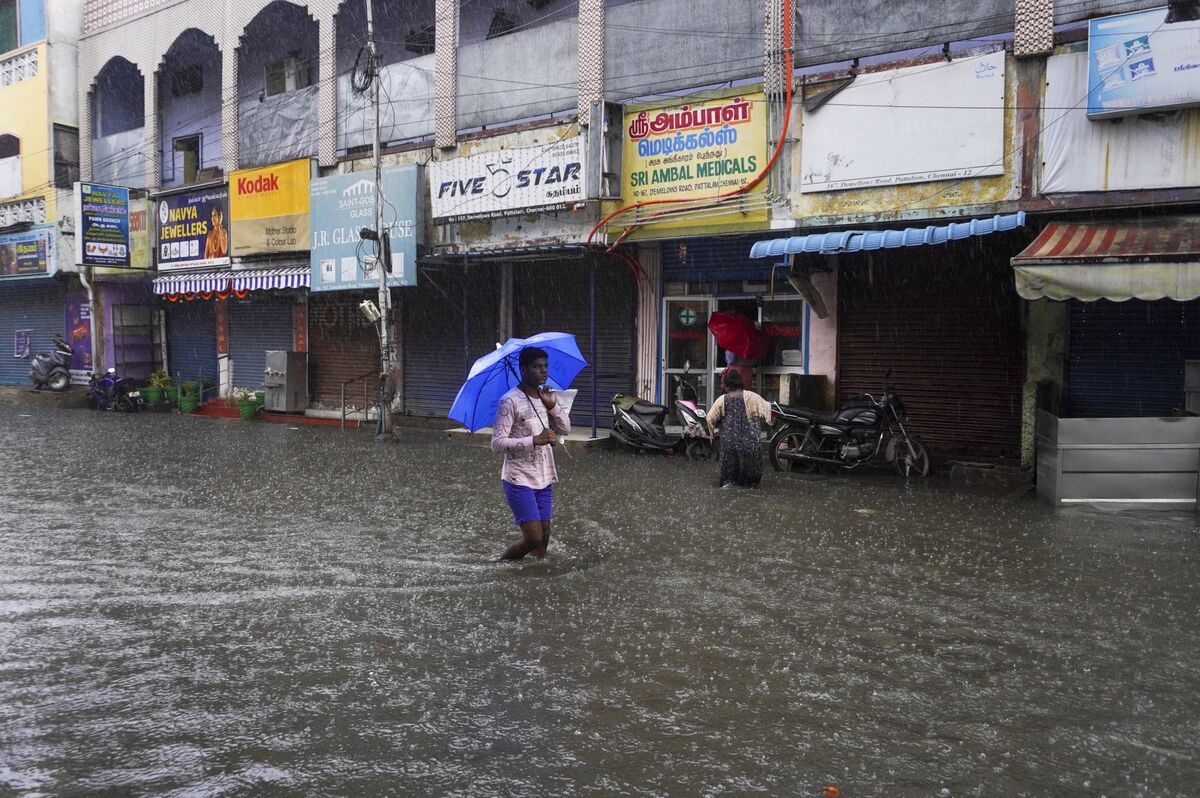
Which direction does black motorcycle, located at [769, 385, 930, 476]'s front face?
to the viewer's right

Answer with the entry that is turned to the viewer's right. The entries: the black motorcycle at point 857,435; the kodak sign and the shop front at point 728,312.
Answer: the black motorcycle

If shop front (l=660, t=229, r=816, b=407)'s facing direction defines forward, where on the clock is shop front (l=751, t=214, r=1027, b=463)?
shop front (l=751, t=214, r=1027, b=463) is roughly at 10 o'clock from shop front (l=660, t=229, r=816, b=407).

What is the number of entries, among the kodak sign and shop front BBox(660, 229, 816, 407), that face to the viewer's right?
0

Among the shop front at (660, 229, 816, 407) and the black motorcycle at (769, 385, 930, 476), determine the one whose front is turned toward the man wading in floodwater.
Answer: the shop front

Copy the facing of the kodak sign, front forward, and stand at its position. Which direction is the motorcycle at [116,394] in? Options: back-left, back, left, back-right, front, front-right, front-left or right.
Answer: right

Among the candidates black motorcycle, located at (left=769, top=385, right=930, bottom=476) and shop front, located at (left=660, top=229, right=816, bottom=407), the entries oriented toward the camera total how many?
1

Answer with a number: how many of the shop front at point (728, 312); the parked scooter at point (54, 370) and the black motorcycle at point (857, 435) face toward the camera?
1
